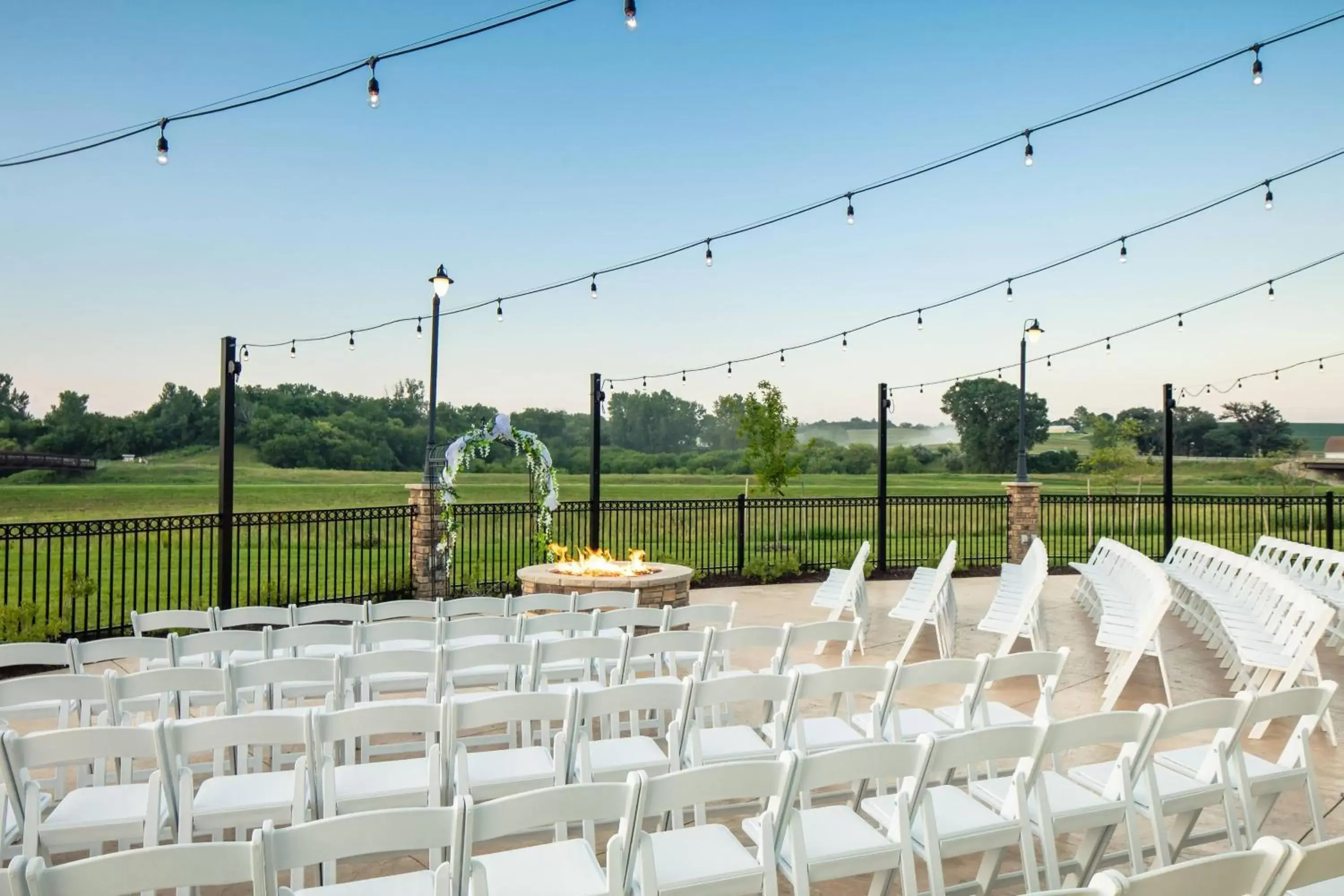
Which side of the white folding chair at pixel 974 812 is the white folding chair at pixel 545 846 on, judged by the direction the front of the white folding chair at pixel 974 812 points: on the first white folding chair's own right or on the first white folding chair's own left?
on the first white folding chair's own left

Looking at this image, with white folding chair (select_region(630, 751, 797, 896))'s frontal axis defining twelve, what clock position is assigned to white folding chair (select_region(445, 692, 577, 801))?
white folding chair (select_region(445, 692, 577, 801)) is roughly at 12 o'clock from white folding chair (select_region(630, 751, 797, 896)).

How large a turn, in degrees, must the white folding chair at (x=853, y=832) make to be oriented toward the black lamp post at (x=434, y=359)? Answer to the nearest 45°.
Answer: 0° — it already faces it

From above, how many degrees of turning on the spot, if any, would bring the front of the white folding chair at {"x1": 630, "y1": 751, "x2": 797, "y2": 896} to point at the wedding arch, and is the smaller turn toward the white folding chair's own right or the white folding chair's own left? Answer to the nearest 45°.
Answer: approximately 45° to the white folding chair's own right

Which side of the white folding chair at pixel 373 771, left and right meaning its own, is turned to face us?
back

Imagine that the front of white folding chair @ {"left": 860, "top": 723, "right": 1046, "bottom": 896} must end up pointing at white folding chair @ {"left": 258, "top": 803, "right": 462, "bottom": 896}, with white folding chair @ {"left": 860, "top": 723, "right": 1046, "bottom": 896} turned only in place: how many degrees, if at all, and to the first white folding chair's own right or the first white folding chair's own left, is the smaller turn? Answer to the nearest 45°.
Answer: approximately 90° to the first white folding chair's own left
